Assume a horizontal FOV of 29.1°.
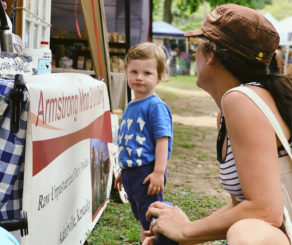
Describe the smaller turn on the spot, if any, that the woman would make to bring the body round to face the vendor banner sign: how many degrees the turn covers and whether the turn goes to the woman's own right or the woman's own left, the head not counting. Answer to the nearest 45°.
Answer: approximately 45° to the woman's own right

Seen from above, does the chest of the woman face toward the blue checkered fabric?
yes

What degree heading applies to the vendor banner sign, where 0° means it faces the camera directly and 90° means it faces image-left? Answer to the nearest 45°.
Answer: approximately 315°

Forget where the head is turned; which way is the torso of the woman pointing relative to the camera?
to the viewer's left

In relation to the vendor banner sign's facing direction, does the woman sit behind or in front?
in front

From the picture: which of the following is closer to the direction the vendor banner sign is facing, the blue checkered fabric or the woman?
the woman

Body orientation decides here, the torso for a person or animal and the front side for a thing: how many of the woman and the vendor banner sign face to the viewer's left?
1

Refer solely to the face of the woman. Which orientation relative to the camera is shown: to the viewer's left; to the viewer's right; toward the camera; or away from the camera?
to the viewer's left

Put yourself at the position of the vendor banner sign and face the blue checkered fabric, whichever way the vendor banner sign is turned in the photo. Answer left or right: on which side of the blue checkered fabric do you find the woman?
left

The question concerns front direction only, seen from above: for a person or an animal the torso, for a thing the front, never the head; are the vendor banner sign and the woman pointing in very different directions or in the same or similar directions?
very different directions
